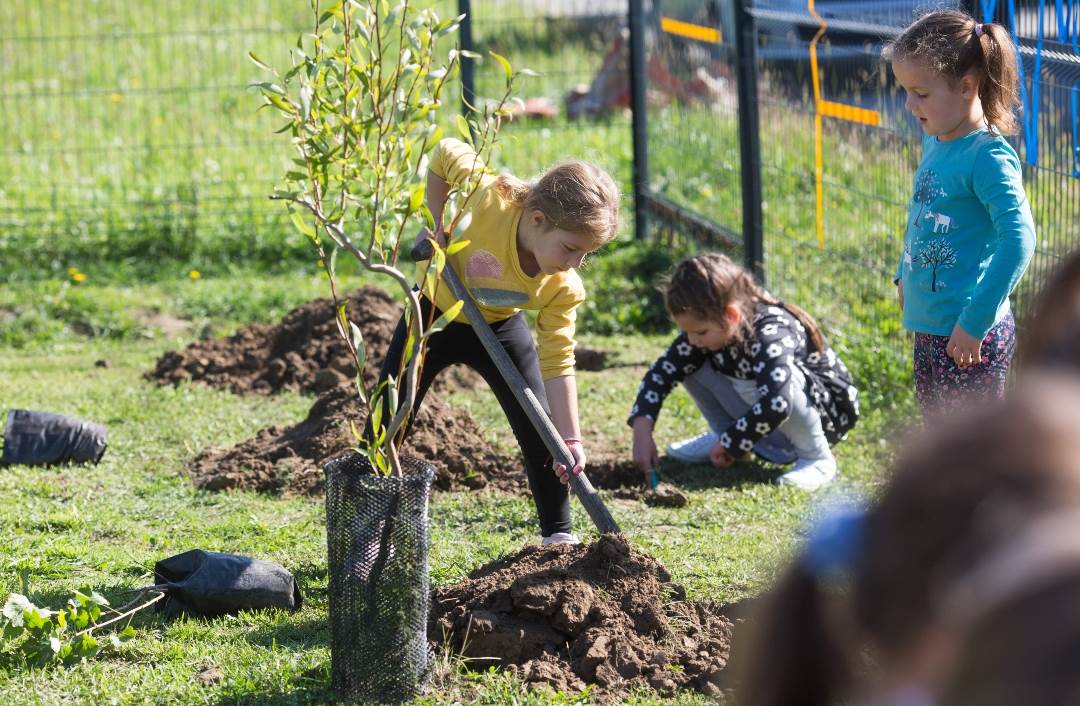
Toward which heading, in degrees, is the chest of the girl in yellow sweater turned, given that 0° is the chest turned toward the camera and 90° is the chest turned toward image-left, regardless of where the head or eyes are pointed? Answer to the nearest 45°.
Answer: approximately 315°

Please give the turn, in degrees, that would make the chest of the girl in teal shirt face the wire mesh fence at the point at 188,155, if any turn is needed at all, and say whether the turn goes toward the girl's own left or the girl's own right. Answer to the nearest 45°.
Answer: approximately 90° to the girl's own right

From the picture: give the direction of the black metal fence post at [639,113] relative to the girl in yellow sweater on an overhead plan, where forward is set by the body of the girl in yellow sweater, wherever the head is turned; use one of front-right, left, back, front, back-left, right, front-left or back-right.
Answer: back-left

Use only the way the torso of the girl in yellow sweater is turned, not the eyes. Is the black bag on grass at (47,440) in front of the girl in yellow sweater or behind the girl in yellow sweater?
behind

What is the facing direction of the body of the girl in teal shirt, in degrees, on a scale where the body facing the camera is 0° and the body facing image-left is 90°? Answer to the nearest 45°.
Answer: approximately 45°

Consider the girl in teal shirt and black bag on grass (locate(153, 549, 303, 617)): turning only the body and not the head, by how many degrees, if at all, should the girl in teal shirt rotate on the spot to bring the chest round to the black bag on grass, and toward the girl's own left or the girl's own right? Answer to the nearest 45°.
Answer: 0° — they already face it

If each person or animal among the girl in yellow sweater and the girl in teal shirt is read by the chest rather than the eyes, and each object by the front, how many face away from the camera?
0

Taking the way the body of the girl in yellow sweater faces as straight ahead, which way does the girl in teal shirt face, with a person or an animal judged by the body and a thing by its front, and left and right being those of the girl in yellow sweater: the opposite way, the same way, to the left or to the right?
to the right

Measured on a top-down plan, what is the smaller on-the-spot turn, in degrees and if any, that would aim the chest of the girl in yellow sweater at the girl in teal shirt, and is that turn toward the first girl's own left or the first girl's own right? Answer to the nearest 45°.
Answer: approximately 45° to the first girl's own left

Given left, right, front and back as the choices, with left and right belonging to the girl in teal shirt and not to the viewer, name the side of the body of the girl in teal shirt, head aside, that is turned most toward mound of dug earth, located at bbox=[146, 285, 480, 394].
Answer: right

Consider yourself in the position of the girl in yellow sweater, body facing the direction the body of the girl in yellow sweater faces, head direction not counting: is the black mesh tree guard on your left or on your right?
on your right

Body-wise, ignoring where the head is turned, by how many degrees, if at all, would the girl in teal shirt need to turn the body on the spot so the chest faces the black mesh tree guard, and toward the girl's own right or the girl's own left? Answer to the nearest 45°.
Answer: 0° — they already face it

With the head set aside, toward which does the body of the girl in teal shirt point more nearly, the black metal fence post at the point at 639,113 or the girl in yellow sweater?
the girl in yellow sweater

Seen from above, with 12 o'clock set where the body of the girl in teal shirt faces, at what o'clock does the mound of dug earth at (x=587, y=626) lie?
The mound of dug earth is roughly at 12 o'clock from the girl in teal shirt.
